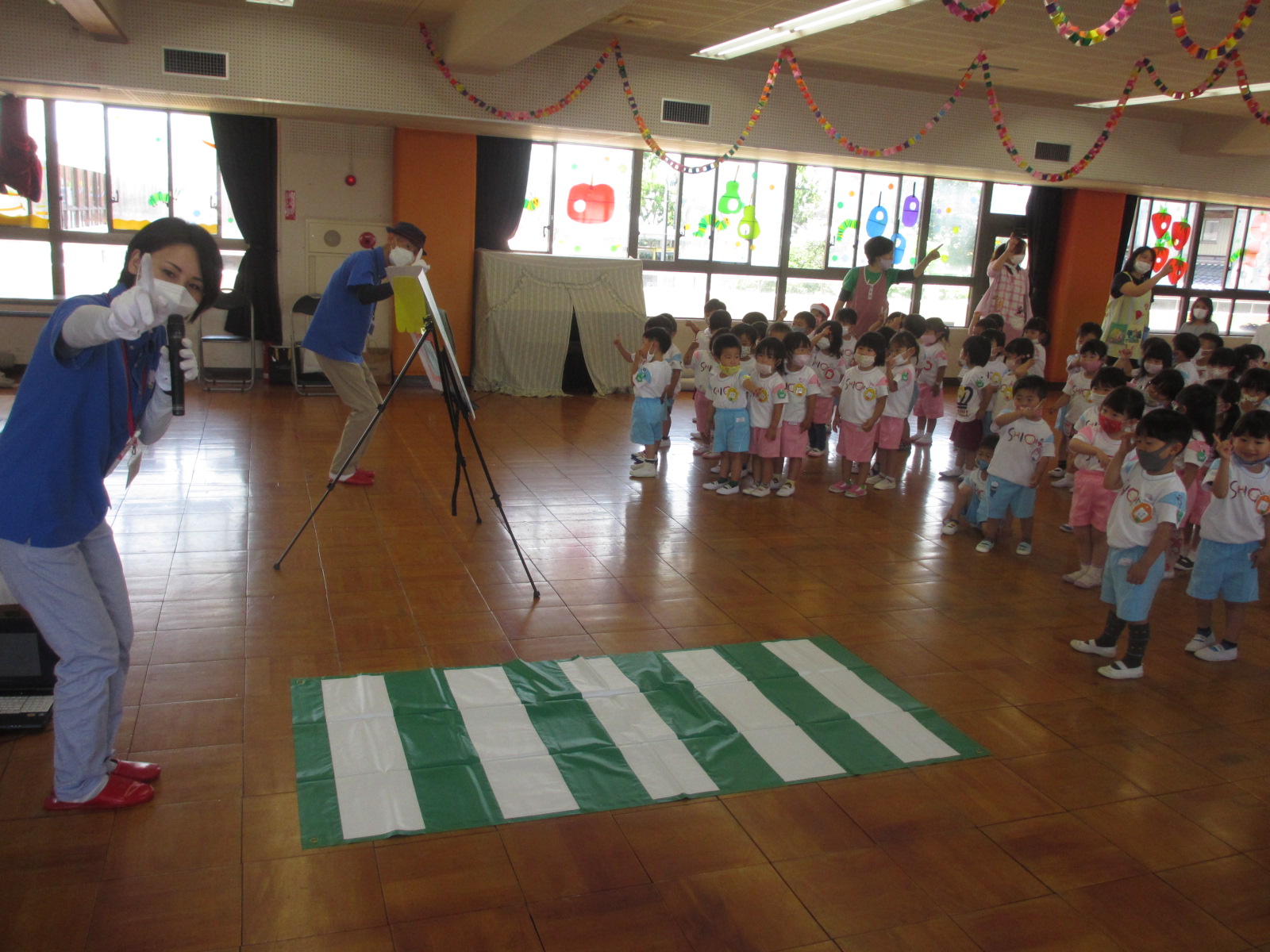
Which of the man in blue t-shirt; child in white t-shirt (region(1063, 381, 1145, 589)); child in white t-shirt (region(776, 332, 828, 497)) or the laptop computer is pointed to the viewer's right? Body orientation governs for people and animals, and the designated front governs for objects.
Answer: the man in blue t-shirt

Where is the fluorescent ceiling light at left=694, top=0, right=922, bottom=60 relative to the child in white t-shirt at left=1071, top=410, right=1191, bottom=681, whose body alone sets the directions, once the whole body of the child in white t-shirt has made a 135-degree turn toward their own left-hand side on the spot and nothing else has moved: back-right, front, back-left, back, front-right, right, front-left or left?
back-left

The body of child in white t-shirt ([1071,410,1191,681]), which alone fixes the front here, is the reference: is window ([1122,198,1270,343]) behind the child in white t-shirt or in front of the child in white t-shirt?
behind

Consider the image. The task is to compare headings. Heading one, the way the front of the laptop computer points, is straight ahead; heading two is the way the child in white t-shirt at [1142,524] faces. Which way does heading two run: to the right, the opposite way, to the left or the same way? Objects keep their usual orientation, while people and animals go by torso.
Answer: to the right

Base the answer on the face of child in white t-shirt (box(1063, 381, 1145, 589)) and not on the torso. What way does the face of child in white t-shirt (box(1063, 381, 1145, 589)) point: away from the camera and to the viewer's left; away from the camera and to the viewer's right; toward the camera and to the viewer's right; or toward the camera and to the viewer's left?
toward the camera and to the viewer's left

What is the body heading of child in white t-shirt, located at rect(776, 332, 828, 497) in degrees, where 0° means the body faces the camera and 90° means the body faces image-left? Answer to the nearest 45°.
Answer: approximately 45°

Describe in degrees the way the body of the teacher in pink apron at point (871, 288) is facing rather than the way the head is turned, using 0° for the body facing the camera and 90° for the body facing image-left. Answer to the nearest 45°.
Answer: approximately 315°

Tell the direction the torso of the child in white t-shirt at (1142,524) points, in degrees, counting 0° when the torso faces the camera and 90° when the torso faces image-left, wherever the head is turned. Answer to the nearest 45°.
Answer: approximately 45°

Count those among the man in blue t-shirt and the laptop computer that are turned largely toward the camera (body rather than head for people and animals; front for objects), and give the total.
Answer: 1
